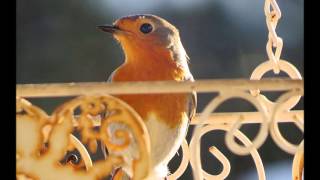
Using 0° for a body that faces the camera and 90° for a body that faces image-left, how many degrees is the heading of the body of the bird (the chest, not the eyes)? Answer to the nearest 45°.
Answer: approximately 45°
